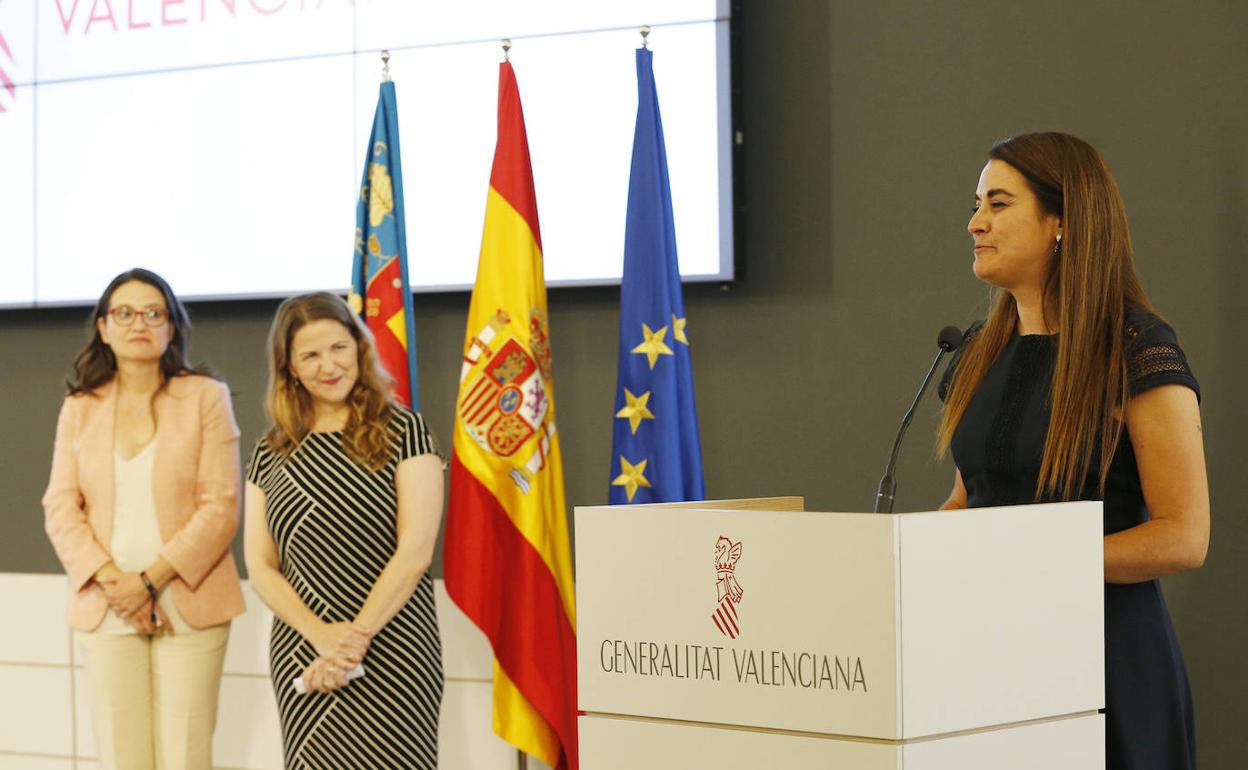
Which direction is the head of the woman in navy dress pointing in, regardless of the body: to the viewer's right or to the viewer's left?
to the viewer's left

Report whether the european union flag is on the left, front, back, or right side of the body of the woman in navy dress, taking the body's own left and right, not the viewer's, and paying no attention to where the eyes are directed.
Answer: right

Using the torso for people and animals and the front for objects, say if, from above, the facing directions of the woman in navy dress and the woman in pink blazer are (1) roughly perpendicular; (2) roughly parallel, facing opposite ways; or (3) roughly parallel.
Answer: roughly perpendicular

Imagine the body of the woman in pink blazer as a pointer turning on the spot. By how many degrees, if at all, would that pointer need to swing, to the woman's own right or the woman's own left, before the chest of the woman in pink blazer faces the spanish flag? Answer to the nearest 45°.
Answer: approximately 45° to the woman's own left

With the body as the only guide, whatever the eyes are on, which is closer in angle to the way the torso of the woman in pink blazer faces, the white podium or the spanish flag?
the white podium

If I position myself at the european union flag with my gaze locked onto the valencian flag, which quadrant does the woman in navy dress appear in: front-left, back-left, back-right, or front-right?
back-left

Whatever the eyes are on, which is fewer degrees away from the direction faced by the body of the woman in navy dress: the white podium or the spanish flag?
the white podium

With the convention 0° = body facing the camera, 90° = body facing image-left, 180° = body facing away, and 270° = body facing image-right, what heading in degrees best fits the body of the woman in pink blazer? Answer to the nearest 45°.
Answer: approximately 0°

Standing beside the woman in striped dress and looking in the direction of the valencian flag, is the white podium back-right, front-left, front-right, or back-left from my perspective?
back-right

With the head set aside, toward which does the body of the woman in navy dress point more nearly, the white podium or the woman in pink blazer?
the white podium

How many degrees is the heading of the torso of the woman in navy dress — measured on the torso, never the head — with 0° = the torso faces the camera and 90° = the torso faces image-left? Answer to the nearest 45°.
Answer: approximately 45°

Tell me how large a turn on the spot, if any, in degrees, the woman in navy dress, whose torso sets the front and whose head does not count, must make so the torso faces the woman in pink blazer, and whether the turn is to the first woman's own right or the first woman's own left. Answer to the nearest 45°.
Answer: approximately 45° to the first woman's own right
